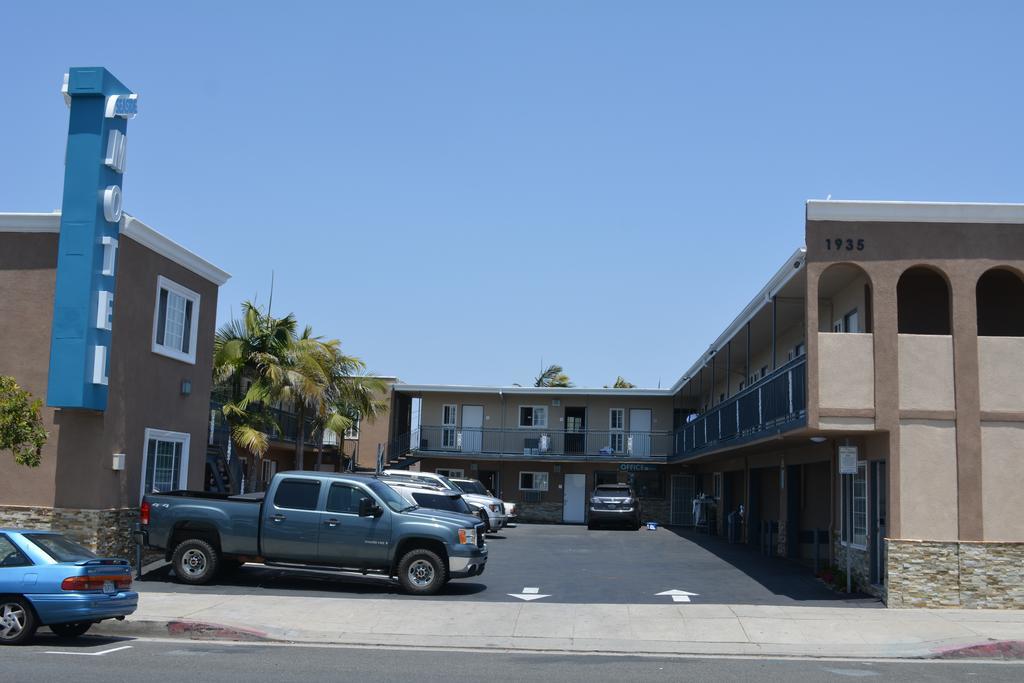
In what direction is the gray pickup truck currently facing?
to the viewer's right

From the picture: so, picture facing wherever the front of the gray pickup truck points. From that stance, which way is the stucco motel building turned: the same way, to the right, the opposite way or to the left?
to the right

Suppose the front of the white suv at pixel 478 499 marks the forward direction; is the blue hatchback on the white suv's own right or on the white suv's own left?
on the white suv's own right

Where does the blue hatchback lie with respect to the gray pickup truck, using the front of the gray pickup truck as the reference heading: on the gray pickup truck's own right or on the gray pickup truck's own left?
on the gray pickup truck's own right

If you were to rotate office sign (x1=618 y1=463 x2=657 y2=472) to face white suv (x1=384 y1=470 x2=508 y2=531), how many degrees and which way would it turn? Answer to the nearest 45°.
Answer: approximately 45° to its right

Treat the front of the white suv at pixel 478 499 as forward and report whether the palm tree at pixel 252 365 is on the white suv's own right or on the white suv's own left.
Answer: on the white suv's own right

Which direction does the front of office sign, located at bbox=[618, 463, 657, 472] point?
toward the camera

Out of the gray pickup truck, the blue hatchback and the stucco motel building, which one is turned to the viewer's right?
the gray pickup truck

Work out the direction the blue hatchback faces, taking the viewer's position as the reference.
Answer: facing away from the viewer and to the left of the viewer

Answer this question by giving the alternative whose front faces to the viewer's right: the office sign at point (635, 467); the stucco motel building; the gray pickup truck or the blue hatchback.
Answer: the gray pickup truck

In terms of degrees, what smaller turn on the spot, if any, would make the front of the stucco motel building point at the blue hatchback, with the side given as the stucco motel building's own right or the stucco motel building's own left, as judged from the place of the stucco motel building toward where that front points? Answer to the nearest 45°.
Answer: approximately 45° to the stucco motel building's own right

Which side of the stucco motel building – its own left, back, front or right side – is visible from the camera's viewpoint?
front

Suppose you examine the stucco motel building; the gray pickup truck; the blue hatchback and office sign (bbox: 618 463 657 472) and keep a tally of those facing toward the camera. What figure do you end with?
2

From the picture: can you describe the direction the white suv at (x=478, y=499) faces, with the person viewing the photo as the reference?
facing the viewer and to the right of the viewer

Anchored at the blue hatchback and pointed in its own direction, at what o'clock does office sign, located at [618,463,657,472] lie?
The office sign is roughly at 3 o'clock from the blue hatchback.
